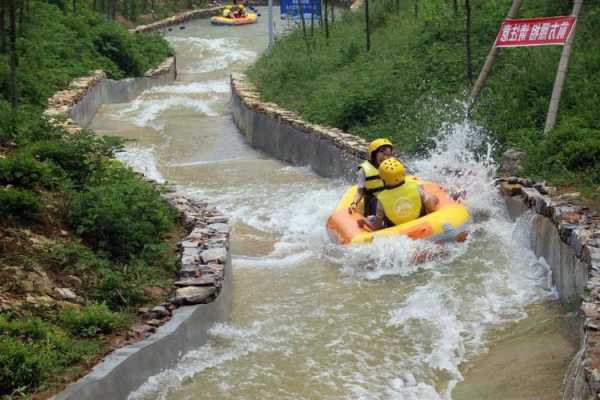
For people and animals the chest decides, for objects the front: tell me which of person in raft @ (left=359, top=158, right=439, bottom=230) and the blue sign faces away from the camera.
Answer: the person in raft

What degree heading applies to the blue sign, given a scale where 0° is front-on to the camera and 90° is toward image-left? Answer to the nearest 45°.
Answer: approximately 0°

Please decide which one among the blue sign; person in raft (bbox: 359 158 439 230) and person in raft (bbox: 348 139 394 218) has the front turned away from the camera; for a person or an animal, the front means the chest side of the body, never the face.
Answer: person in raft (bbox: 359 158 439 230)

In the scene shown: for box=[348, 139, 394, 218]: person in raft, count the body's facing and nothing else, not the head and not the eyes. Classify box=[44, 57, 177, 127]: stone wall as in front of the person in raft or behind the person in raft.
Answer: behind

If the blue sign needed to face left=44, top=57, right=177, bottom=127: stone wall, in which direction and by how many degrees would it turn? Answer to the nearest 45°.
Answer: approximately 45° to its right

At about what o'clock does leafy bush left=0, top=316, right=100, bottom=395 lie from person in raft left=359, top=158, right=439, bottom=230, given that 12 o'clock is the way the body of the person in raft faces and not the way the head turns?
The leafy bush is roughly at 7 o'clock from the person in raft.

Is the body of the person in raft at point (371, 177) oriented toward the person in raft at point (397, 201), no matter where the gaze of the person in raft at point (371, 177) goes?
yes

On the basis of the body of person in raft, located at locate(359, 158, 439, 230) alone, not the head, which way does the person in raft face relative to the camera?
away from the camera

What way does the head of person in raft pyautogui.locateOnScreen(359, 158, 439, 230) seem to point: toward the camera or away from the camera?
away from the camera

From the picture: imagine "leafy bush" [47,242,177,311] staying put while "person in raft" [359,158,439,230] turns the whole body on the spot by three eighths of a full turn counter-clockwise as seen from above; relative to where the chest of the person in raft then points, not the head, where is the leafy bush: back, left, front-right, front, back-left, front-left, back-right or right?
front

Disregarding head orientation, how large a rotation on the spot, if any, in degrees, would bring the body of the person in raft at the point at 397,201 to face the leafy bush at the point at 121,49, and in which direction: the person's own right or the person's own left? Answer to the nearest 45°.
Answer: approximately 45° to the person's own left

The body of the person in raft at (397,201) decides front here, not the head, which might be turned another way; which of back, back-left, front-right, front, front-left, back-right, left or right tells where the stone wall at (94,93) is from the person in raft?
front-left

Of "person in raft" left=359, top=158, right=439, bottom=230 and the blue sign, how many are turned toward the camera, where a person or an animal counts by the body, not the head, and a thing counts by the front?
1

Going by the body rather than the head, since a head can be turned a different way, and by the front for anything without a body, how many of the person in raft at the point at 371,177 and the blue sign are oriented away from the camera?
0

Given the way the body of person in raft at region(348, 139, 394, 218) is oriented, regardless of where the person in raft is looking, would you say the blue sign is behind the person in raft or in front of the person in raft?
behind
